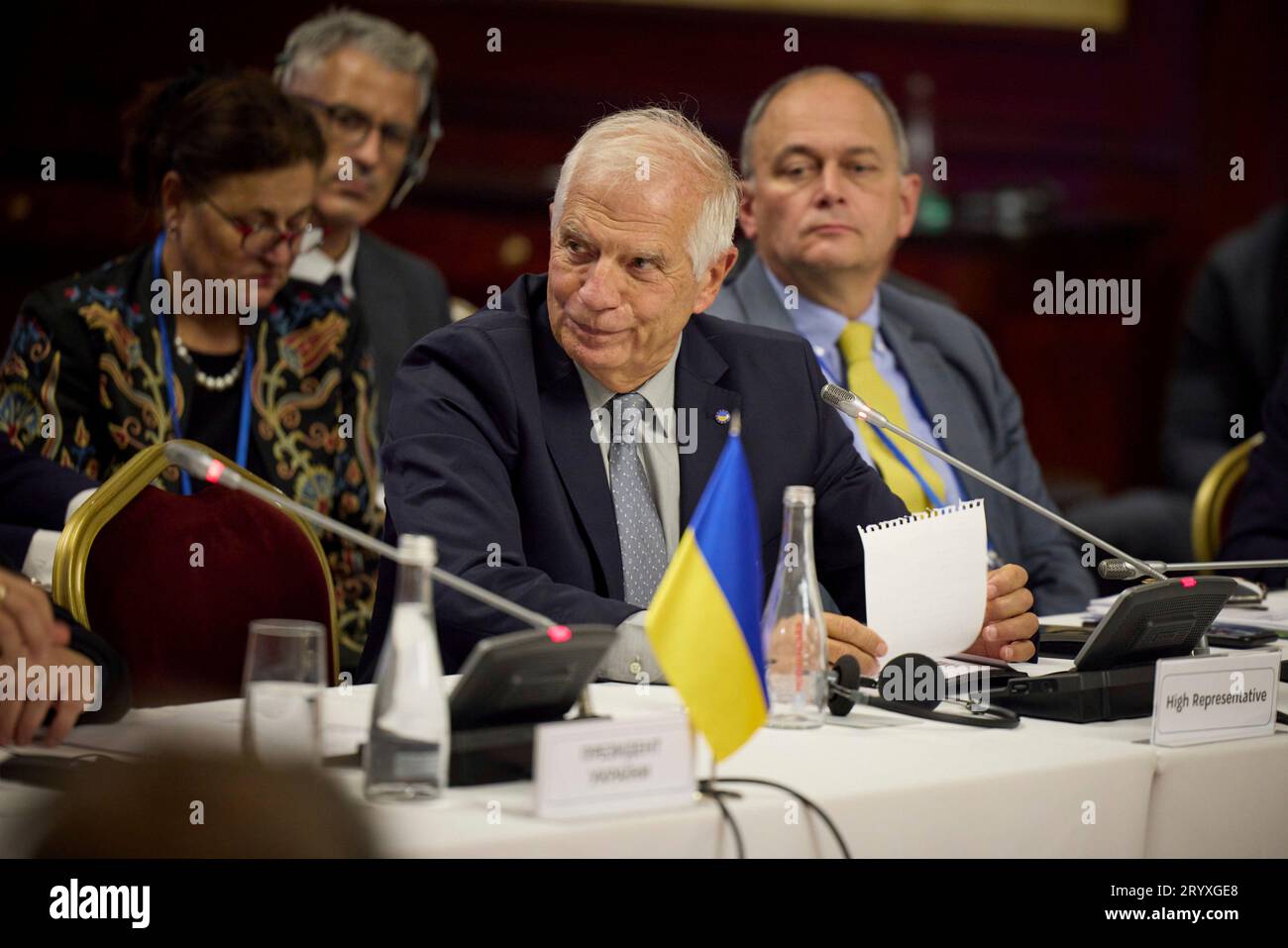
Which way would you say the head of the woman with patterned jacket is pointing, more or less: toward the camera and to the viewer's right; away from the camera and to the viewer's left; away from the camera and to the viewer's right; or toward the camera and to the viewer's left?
toward the camera and to the viewer's right

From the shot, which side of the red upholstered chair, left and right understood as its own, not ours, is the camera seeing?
front

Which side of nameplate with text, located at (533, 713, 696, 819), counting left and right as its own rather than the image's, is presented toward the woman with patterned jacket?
back

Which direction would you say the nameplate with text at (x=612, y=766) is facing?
toward the camera

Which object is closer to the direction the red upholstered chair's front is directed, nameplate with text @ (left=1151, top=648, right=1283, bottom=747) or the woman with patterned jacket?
the nameplate with text

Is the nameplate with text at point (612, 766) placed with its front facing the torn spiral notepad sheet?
no

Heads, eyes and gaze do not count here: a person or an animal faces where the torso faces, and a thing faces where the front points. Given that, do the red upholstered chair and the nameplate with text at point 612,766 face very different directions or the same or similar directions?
same or similar directions

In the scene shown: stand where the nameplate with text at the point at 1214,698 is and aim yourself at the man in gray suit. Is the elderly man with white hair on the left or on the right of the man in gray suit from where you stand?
left

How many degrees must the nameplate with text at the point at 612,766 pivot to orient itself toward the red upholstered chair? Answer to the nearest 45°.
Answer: approximately 135° to its right
